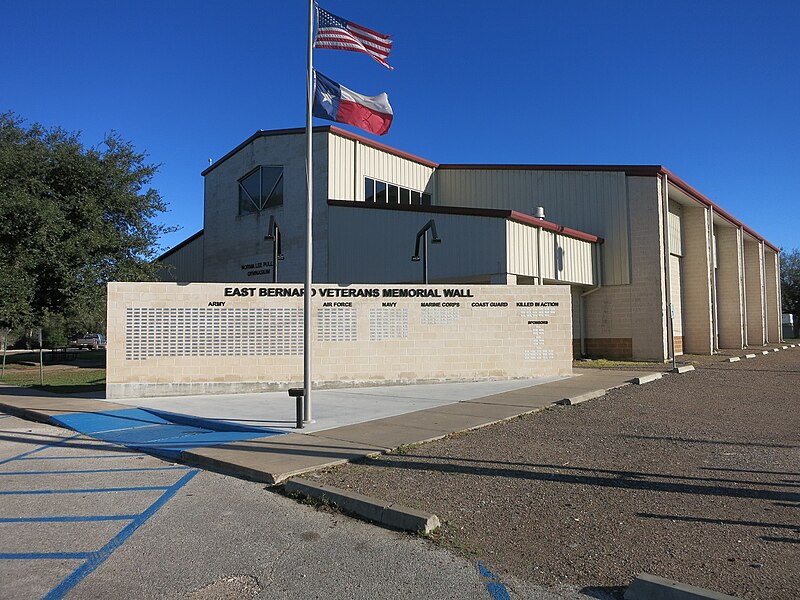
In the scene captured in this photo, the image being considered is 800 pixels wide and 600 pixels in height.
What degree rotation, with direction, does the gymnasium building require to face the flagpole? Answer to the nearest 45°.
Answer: approximately 45° to its left

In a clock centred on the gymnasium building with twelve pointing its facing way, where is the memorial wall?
The memorial wall is roughly at 11 o'clock from the gymnasium building.

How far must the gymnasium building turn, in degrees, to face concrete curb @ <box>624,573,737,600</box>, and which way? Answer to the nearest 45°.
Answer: approximately 45° to its left

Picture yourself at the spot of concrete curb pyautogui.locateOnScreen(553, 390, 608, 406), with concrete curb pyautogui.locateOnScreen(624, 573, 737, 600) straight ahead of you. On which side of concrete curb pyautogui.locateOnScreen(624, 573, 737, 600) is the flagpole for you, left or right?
right

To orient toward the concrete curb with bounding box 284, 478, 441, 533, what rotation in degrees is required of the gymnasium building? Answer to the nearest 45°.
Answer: approximately 45° to its left

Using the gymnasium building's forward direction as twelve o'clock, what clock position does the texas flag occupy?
The texas flag is roughly at 11 o'clock from the gymnasium building.

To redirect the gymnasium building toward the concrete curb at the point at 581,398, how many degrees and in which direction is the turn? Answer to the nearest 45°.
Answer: approximately 45° to its left

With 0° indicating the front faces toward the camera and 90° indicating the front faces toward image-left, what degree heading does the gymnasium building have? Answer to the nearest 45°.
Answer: approximately 45°

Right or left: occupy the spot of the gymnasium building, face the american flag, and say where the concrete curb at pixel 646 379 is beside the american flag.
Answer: left

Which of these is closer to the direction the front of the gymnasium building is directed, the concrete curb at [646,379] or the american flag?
the american flag
